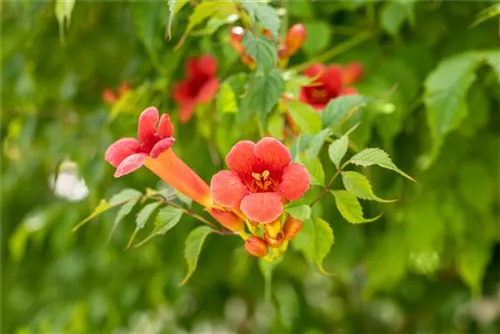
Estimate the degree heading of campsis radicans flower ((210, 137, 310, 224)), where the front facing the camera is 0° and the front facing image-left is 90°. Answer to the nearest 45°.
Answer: approximately 0°
